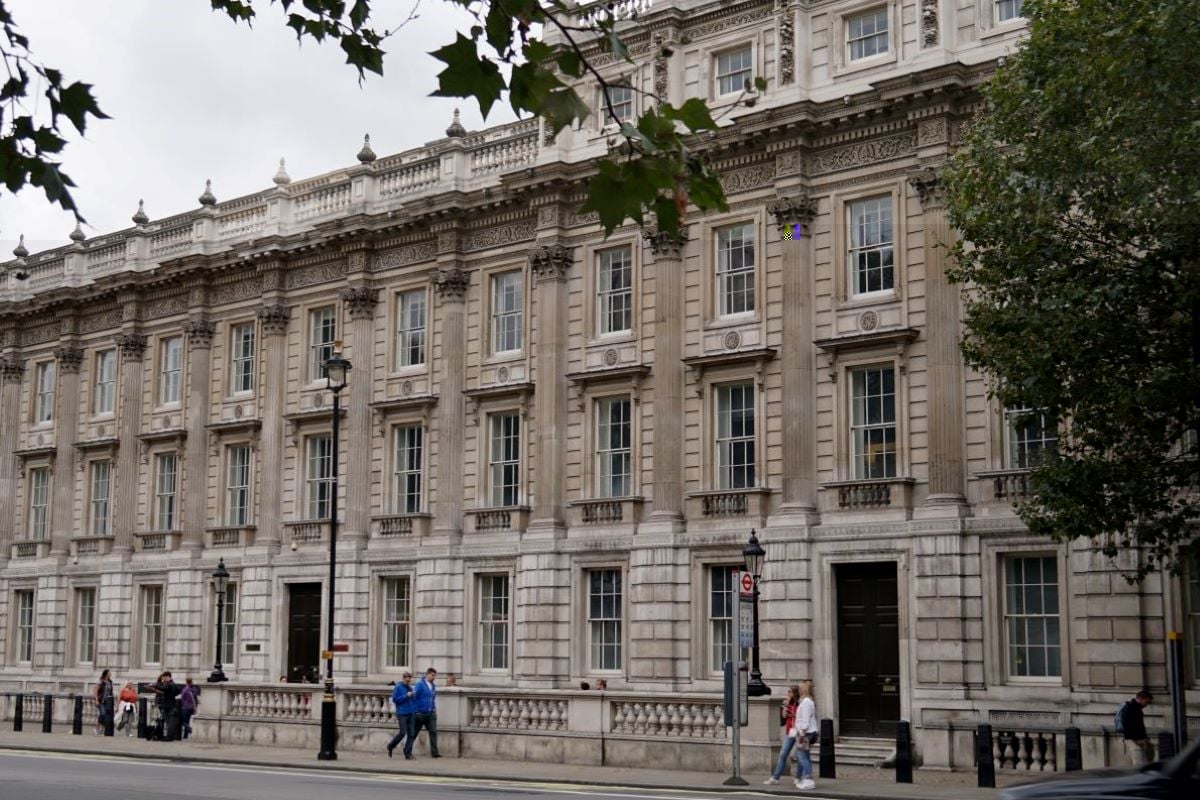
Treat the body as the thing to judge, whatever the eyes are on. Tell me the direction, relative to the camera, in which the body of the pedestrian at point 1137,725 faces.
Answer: to the viewer's right

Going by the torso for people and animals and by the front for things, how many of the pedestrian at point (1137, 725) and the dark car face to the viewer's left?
1

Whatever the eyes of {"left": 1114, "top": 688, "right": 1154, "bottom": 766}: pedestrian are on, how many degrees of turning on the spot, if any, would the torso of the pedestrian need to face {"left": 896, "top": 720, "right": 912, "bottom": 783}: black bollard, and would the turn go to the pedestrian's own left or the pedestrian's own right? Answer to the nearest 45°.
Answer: approximately 180°

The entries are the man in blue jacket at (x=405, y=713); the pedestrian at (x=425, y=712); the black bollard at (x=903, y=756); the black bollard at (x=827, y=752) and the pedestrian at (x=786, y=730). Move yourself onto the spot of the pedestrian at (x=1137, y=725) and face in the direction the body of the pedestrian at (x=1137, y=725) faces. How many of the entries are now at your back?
5

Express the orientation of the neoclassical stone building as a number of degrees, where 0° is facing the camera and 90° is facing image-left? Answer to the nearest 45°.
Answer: approximately 45°

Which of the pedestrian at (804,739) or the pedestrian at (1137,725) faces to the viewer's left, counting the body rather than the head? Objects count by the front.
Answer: the pedestrian at (804,739)

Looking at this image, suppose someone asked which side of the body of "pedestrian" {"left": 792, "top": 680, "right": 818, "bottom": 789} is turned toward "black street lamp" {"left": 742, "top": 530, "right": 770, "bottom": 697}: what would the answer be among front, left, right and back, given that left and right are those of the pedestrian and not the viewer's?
right

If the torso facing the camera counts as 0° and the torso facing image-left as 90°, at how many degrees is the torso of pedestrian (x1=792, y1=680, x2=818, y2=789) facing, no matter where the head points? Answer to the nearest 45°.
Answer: approximately 90°
